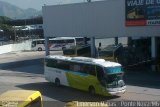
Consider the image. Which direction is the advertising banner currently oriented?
toward the camera

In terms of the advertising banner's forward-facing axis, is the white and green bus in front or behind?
in front

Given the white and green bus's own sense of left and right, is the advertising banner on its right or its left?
on its left

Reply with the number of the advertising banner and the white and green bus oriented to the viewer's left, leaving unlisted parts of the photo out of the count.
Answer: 0
